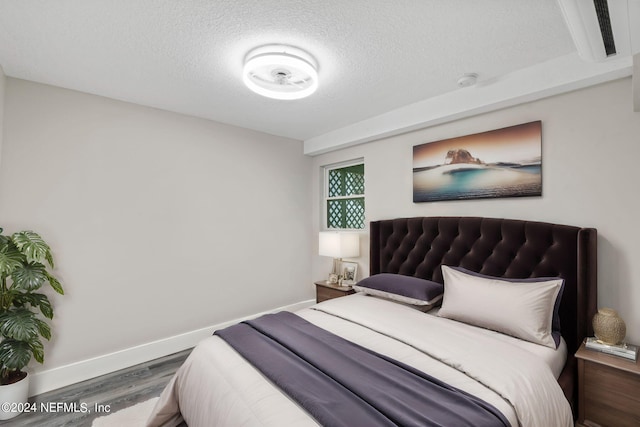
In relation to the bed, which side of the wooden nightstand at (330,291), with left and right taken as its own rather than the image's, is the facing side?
left

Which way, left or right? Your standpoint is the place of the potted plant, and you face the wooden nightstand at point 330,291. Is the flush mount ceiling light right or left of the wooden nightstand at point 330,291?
right

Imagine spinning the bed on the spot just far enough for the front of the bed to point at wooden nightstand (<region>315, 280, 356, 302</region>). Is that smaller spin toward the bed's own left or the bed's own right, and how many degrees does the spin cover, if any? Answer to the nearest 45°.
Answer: approximately 90° to the bed's own right

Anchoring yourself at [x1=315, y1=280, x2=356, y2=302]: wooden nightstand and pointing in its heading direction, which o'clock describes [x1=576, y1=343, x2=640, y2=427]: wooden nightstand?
[x1=576, y1=343, x2=640, y2=427]: wooden nightstand is roughly at 9 o'clock from [x1=315, y1=280, x2=356, y2=302]: wooden nightstand.

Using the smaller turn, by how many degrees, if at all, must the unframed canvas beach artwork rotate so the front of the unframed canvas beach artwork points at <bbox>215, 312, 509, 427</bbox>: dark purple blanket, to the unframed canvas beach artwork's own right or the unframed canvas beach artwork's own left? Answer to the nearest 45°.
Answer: approximately 45° to the unframed canvas beach artwork's own left

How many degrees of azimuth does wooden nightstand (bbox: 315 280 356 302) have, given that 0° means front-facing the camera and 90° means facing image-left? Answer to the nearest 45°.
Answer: approximately 45°

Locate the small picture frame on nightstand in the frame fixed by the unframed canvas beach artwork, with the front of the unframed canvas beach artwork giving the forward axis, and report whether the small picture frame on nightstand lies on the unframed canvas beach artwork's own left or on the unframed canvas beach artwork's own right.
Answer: on the unframed canvas beach artwork's own right

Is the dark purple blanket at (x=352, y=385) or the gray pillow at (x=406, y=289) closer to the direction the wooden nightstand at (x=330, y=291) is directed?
the dark purple blanket

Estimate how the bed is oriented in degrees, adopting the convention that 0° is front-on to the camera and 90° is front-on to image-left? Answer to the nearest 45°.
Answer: approximately 45°
